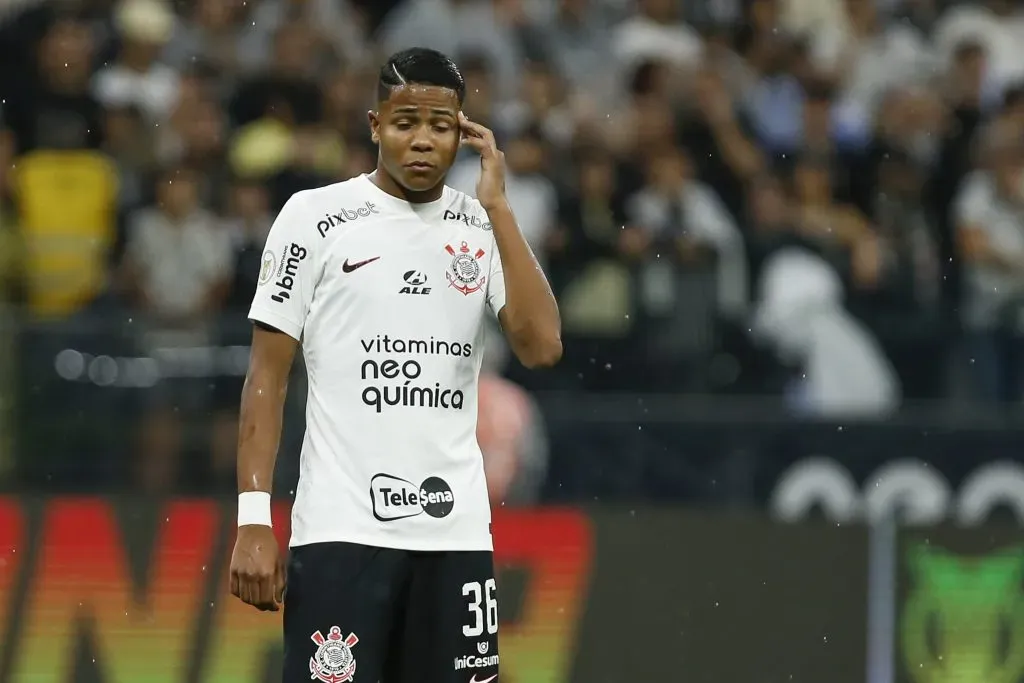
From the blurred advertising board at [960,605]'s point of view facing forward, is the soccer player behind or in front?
in front

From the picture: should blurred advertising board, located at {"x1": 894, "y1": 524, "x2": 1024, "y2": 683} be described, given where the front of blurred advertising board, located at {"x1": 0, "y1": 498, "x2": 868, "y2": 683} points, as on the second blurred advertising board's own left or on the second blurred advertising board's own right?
on the second blurred advertising board's own left

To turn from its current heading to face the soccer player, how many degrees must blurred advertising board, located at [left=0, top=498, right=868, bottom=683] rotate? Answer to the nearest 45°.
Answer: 0° — it already faces them

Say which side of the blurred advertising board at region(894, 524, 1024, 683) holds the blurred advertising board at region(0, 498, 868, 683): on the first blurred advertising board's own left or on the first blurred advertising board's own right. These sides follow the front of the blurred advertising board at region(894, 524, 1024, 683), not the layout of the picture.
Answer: on the first blurred advertising board's own right

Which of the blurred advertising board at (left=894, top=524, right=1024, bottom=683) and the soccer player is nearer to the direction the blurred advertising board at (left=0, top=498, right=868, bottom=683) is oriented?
the soccer player

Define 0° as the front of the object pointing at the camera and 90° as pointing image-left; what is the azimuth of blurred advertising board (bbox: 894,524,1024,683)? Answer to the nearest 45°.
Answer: approximately 0°

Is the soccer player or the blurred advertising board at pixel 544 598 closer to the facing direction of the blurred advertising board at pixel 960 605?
the soccer player

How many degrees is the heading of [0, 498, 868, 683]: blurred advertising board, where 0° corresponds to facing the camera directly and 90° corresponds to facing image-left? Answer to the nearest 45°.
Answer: approximately 0°

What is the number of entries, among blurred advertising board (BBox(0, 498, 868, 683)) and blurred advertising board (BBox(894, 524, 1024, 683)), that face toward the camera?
2
